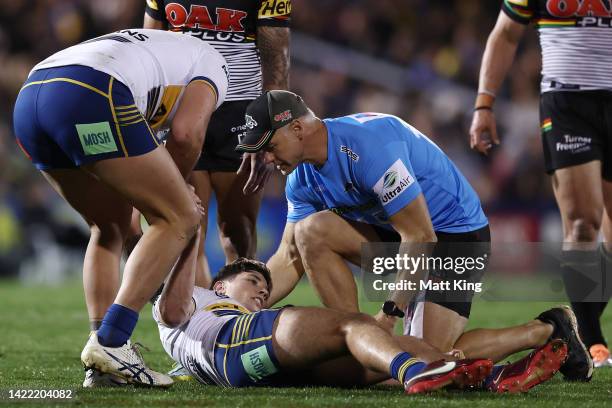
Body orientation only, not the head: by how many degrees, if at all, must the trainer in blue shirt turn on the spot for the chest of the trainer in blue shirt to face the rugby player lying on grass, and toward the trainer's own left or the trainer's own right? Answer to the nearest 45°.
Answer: approximately 45° to the trainer's own left

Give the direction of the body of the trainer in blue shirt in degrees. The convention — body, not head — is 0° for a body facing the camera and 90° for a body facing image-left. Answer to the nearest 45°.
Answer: approximately 45°
